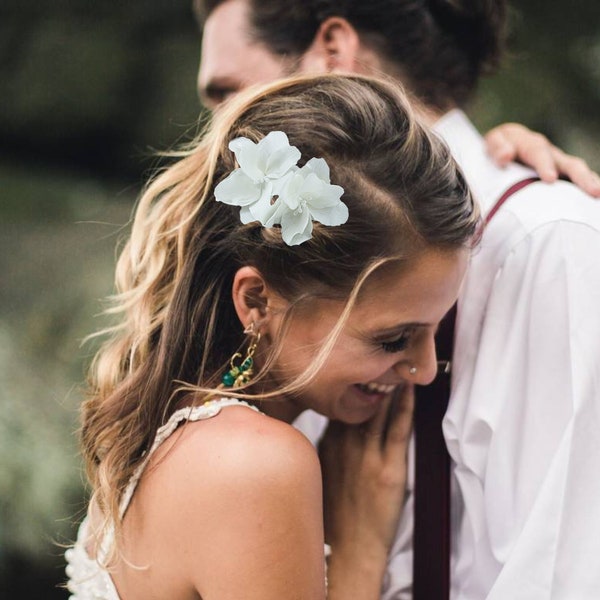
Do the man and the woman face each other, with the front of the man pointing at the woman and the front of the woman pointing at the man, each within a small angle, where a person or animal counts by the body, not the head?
yes

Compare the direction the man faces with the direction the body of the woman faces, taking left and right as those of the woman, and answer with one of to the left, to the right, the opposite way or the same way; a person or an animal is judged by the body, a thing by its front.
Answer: the opposite way

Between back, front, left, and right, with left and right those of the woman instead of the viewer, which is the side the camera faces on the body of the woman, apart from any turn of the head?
right

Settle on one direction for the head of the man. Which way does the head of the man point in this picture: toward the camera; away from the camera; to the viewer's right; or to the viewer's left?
to the viewer's left

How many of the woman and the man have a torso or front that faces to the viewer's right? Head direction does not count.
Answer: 1

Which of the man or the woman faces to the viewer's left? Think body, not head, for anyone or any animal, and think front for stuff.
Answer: the man

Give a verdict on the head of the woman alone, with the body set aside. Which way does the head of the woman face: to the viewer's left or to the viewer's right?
to the viewer's right

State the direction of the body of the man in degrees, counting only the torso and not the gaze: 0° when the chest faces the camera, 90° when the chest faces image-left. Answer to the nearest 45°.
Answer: approximately 90°
